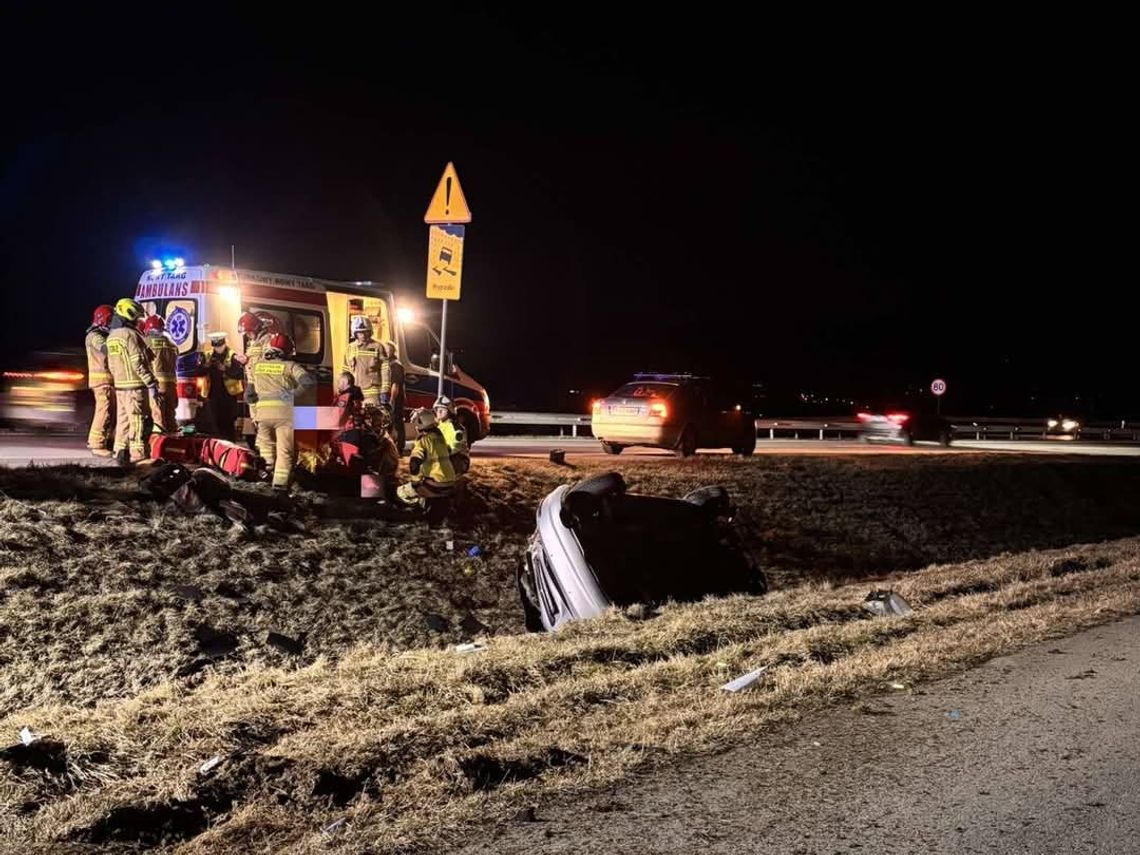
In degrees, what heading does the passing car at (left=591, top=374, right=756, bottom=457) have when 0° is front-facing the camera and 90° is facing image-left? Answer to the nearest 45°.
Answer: approximately 225°

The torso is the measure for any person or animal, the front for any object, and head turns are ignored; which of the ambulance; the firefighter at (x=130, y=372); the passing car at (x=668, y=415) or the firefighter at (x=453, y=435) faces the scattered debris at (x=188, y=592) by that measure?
the firefighter at (x=453, y=435)

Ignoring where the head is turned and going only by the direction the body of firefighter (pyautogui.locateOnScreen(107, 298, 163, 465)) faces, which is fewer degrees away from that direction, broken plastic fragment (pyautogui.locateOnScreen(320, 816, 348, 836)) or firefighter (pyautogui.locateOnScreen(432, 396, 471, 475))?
the firefighter

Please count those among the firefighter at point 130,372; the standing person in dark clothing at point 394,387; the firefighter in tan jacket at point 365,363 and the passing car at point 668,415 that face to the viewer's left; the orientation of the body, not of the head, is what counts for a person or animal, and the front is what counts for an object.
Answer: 1

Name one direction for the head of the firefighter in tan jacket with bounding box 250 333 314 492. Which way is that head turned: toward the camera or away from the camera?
away from the camera

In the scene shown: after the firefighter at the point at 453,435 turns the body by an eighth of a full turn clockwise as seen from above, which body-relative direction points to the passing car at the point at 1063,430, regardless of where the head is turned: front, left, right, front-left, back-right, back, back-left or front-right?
back-right

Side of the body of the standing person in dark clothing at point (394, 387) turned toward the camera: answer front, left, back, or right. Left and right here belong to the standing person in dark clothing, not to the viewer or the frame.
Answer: left

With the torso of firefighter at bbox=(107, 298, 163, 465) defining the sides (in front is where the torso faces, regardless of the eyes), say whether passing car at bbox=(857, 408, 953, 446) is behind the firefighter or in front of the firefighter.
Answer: in front

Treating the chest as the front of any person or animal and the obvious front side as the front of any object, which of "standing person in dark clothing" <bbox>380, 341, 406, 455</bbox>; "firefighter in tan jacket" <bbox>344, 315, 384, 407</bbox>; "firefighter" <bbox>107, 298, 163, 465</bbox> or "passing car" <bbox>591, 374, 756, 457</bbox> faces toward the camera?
the firefighter in tan jacket

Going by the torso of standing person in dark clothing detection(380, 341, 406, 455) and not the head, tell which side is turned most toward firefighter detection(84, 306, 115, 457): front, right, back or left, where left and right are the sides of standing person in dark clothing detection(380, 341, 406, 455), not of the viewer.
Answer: front

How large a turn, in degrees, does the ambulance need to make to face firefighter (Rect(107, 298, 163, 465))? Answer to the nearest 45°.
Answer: approximately 180°

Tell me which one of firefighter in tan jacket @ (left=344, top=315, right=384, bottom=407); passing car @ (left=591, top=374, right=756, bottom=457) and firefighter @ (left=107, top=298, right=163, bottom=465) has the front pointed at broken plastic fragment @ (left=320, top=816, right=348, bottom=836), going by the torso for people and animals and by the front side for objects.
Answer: the firefighter in tan jacket

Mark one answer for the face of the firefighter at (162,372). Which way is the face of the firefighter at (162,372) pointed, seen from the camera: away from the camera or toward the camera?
away from the camera

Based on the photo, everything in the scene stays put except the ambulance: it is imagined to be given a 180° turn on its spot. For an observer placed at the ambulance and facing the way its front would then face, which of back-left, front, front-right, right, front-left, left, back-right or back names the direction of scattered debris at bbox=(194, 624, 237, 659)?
front-left

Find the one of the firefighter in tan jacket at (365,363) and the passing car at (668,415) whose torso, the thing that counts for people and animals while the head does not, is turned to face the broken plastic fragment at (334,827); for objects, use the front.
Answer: the firefighter in tan jacket

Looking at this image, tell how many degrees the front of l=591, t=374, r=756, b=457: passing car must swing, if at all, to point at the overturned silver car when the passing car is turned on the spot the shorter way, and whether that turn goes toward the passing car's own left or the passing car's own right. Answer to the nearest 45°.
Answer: approximately 135° to the passing car's own right
